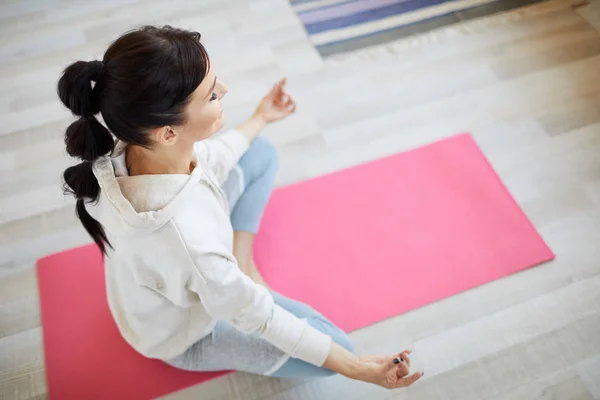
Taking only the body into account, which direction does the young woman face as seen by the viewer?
to the viewer's right

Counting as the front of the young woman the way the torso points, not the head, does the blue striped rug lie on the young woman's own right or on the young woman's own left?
on the young woman's own left
